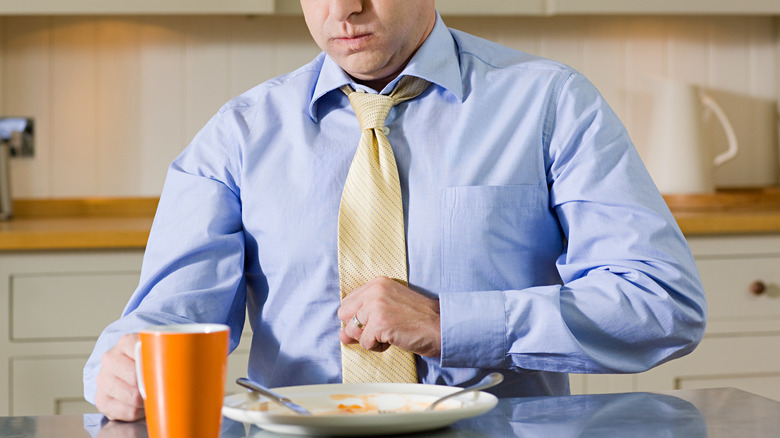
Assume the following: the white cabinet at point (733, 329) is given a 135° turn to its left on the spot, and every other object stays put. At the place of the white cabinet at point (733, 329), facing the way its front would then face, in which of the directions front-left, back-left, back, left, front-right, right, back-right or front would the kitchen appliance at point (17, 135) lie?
back-left

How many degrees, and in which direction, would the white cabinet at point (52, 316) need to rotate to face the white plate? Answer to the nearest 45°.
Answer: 0° — it already faces it

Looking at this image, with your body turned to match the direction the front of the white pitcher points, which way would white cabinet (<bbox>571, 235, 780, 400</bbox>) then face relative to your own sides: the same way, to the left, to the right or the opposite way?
to the left

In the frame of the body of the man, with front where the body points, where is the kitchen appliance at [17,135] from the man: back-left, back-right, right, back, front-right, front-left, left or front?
back-right

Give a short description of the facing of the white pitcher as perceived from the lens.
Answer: facing to the left of the viewer

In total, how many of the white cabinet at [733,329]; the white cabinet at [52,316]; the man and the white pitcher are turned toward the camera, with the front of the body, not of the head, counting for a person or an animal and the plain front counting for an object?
3

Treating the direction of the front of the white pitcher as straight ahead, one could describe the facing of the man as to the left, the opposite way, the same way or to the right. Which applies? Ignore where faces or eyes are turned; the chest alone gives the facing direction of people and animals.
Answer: to the left

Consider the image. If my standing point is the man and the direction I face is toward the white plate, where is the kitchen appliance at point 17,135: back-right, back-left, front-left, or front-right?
back-right

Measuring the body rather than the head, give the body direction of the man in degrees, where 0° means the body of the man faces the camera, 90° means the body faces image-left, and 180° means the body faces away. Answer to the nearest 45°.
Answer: approximately 0°

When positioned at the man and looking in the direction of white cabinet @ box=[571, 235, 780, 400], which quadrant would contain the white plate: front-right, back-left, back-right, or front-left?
back-right

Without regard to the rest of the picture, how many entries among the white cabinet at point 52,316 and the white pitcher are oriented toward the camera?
1

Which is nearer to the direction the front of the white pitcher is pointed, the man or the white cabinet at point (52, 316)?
the white cabinet

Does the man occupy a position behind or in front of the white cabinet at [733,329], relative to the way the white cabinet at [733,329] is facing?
in front

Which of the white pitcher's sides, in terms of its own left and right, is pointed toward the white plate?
left
